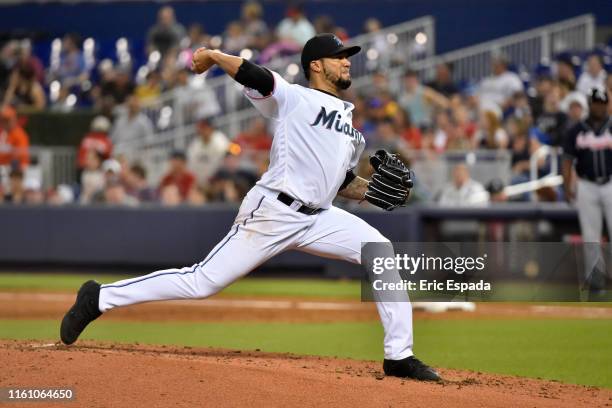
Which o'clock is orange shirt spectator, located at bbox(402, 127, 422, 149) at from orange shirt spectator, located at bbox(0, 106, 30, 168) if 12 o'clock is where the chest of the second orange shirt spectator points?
The orange shirt spectator, located at bbox(402, 127, 422, 149) is roughly at 10 o'clock from the orange shirt spectator, located at bbox(0, 106, 30, 168).

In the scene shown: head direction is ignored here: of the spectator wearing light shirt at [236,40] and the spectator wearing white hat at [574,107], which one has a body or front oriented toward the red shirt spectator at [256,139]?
the spectator wearing light shirt at [236,40]

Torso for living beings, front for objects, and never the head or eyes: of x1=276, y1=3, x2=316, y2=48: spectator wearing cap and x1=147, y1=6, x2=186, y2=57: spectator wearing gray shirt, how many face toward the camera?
2

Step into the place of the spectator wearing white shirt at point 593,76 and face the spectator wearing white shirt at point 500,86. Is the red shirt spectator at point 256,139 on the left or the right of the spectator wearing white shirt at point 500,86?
left

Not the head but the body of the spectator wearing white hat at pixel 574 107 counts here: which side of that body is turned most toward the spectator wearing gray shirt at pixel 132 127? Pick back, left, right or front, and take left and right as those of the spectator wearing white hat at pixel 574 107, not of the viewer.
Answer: right

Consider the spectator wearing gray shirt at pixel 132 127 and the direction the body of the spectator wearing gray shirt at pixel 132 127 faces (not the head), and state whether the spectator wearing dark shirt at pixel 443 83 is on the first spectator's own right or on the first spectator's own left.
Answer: on the first spectator's own left

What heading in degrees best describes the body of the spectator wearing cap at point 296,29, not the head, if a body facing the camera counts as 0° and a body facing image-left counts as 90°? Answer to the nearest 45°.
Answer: approximately 0°

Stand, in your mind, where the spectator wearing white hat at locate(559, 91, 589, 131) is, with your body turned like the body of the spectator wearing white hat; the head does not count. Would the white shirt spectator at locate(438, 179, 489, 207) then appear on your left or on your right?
on your right

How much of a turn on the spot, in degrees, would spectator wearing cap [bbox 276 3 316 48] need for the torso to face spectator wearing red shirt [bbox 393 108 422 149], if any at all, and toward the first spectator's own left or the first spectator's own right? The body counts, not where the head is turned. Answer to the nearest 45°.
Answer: approximately 45° to the first spectator's own left

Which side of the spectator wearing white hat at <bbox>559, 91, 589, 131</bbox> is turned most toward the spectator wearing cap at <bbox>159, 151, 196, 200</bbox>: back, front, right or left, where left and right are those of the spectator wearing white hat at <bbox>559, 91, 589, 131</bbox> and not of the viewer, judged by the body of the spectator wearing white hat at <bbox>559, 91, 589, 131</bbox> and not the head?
right
